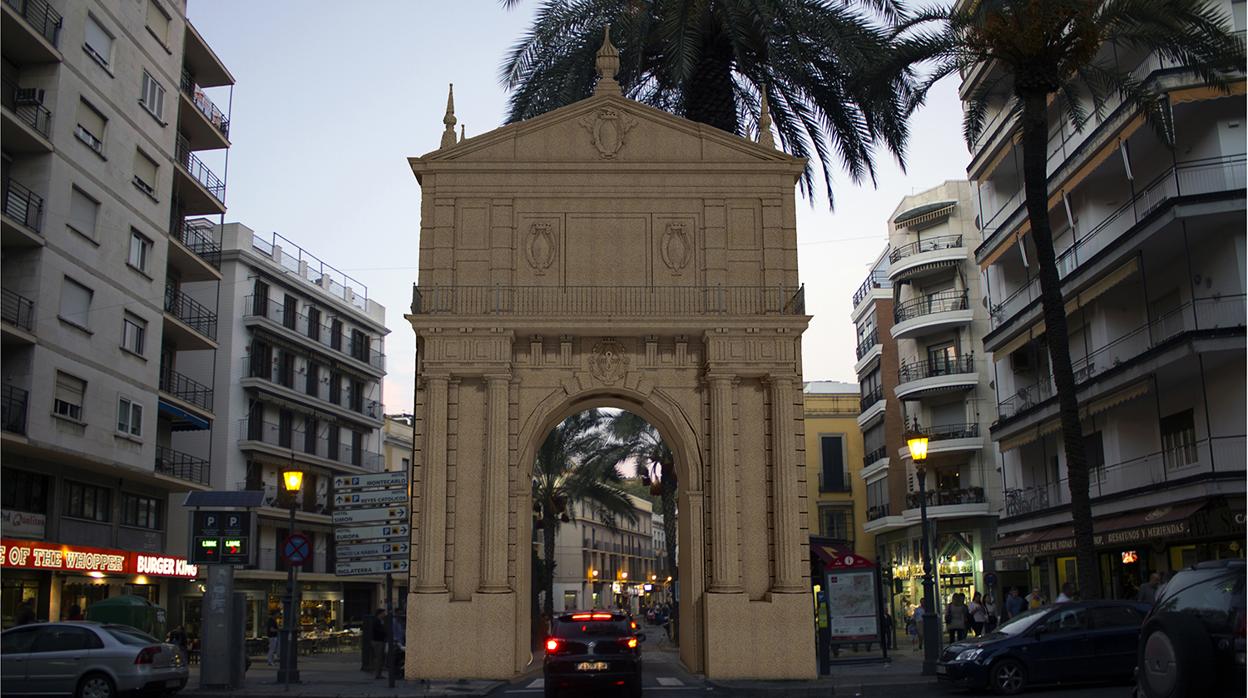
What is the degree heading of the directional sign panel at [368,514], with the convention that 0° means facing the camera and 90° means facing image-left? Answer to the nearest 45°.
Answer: approximately 0°

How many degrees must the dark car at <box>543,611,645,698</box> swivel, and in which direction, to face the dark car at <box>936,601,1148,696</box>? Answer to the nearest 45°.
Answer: approximately 90° to its right

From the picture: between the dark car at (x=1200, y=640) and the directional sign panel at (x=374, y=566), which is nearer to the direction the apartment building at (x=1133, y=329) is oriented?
the directional sign panel

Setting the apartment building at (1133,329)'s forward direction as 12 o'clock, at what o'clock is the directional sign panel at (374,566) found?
The directional sign panel is roughly at 12 o'clock from the apartment building.

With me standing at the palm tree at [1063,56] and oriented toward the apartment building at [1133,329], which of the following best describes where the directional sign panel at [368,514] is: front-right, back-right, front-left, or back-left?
back-left

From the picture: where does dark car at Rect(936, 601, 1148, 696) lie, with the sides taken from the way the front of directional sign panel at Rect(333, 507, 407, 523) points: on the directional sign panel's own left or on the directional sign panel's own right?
on the directional sign panel's own left

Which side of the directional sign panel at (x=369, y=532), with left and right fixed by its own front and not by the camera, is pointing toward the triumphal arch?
left

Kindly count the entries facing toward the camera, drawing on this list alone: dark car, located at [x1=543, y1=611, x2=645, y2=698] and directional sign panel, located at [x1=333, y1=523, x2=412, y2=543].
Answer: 1

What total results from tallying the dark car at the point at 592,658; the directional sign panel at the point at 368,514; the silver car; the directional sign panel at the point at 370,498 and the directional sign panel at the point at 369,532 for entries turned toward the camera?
3

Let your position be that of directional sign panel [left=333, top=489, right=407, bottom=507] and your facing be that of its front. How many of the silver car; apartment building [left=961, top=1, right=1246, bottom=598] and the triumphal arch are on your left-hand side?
2
